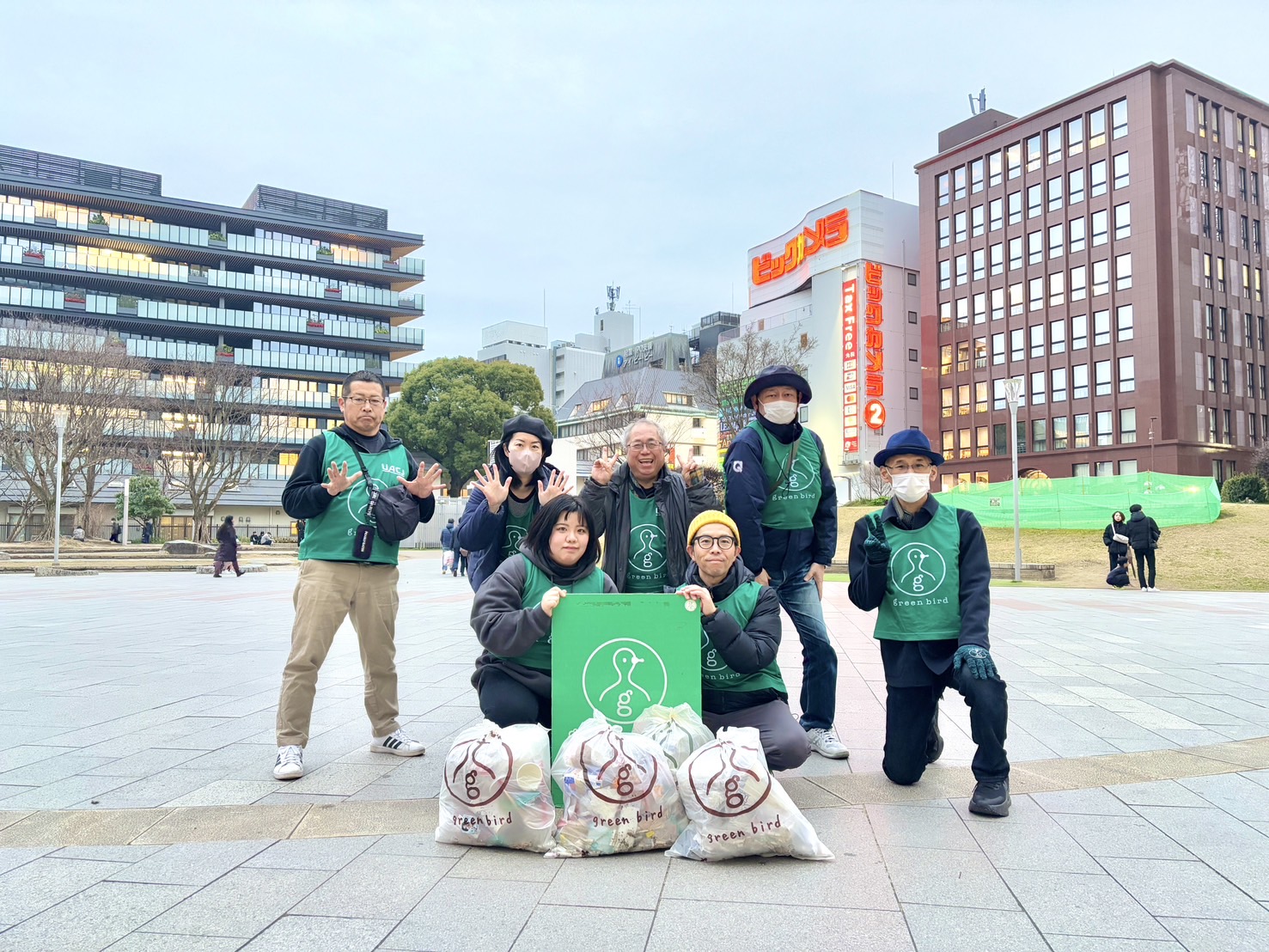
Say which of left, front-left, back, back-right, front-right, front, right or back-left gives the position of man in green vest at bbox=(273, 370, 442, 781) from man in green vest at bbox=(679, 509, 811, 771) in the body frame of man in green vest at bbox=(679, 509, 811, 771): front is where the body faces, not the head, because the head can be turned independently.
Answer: front-right

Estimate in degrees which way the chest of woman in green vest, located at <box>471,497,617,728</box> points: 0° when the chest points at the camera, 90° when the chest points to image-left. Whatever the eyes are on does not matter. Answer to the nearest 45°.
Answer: approximately 315°

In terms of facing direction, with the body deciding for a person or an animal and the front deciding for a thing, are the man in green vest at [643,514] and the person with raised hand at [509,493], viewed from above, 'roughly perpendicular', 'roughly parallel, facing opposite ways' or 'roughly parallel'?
roughly parallel

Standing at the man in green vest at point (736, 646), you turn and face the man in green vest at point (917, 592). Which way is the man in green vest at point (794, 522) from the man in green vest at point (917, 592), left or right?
left

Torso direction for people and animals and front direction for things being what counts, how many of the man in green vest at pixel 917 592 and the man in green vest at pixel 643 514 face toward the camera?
2

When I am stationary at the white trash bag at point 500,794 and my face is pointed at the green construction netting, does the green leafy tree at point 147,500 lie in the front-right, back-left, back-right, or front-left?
front-left

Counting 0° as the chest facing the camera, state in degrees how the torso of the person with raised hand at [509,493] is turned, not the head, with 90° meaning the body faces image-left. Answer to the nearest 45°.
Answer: approximately 0°

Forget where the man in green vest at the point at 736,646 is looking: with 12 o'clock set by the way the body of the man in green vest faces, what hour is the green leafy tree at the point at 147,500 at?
The green leafy tree is roughly at 3 o'clock from the man in green vest.

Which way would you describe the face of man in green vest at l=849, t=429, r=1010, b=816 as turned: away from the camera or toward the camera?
toward the camera

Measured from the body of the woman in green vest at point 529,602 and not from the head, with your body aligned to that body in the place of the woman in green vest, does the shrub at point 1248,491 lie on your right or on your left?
on your left

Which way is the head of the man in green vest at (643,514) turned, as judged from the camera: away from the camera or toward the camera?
toward the camera

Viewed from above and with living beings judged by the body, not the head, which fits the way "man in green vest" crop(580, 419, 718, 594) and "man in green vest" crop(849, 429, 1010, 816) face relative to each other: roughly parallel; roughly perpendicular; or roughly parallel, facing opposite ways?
roughly parallel

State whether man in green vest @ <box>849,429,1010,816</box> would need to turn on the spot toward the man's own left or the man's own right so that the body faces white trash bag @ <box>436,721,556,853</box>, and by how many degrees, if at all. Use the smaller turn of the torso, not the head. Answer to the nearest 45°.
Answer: approximately 45° to the man's own right

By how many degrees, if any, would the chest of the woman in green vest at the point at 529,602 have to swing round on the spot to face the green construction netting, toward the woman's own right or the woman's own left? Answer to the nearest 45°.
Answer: approximately 90° to the woman's own left

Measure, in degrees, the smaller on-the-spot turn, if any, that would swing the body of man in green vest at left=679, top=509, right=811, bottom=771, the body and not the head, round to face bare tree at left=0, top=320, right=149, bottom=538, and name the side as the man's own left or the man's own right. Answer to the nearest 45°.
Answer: approximately 90° to the man's own right

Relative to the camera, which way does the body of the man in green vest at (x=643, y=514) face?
toward the camera

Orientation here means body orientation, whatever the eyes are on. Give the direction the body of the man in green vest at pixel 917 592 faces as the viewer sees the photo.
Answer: toward the camera

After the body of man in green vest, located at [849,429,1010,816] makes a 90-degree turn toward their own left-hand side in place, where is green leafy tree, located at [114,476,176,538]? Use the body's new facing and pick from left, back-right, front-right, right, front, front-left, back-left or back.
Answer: back-left
